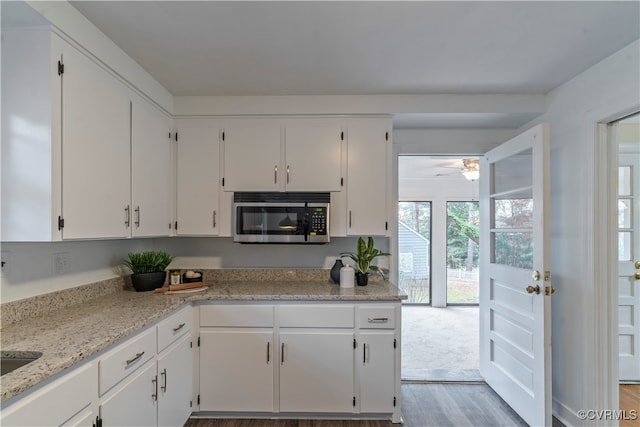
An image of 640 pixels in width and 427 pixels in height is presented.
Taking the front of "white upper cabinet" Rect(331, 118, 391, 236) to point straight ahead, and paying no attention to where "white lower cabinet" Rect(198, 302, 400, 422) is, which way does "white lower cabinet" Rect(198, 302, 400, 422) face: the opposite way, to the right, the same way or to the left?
the same way

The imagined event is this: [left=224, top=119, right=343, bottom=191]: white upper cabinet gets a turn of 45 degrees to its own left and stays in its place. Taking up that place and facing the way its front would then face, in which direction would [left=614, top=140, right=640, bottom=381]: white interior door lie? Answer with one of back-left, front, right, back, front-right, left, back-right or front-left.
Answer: front-left

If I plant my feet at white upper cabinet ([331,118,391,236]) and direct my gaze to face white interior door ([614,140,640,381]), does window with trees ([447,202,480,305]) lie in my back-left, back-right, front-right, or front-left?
front-left

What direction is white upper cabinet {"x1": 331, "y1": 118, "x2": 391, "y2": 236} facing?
toward the camera

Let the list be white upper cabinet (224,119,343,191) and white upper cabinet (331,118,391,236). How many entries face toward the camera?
2

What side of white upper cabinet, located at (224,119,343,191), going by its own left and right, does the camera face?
front

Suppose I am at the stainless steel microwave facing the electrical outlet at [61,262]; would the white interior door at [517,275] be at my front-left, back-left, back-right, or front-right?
back-left

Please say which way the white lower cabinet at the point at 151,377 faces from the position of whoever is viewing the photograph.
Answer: facing the viewer and to the right of the viewer

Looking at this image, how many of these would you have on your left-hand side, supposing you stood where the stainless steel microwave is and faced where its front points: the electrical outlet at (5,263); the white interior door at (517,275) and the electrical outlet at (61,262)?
1

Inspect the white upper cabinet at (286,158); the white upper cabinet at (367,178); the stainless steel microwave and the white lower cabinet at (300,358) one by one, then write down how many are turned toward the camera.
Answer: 4

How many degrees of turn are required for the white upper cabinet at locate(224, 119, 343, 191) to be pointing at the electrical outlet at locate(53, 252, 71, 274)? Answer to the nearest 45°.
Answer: approximately 45° to its right

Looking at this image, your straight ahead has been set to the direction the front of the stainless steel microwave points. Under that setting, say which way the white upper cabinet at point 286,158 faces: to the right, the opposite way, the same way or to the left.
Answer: the same way

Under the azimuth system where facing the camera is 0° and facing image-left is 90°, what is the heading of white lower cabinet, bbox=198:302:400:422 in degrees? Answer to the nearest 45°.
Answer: approximately 0°

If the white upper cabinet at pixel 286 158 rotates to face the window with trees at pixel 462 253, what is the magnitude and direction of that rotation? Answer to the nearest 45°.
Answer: approximately 135° to its left

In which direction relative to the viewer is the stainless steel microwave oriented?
toward the camera
